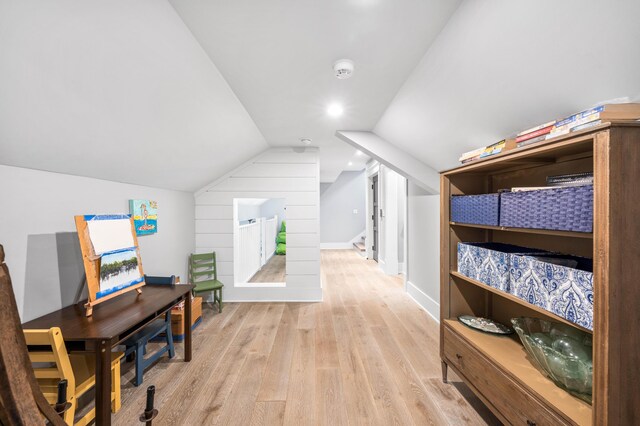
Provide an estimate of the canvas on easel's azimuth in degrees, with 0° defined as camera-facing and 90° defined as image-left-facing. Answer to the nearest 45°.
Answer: approximately 315°

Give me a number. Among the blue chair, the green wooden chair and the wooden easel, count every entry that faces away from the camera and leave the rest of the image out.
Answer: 0

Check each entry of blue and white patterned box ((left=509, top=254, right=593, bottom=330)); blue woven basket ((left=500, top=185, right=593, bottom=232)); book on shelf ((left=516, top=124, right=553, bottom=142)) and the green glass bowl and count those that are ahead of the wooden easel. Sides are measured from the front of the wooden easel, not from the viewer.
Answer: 4

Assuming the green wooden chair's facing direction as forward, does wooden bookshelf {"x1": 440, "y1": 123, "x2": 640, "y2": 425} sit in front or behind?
in front

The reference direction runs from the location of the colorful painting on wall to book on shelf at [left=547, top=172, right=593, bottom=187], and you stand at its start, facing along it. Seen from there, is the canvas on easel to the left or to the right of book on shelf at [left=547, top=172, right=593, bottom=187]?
right

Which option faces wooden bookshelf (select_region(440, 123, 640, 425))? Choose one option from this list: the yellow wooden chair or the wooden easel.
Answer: the wooden easel

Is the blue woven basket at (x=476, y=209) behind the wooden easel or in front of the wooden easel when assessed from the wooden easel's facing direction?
in front

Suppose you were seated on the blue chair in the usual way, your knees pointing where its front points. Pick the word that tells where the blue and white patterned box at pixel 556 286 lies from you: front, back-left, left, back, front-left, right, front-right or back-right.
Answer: left

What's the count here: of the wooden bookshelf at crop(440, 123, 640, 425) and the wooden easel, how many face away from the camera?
0

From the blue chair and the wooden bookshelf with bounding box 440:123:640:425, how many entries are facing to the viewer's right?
0

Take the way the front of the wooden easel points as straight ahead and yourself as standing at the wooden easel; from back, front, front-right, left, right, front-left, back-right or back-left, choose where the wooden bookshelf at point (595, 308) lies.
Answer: front

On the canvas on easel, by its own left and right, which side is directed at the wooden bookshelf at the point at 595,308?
front

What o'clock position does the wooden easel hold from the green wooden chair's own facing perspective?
The wooden easel is roughly at 2 o'clock from the green wooden chair.
